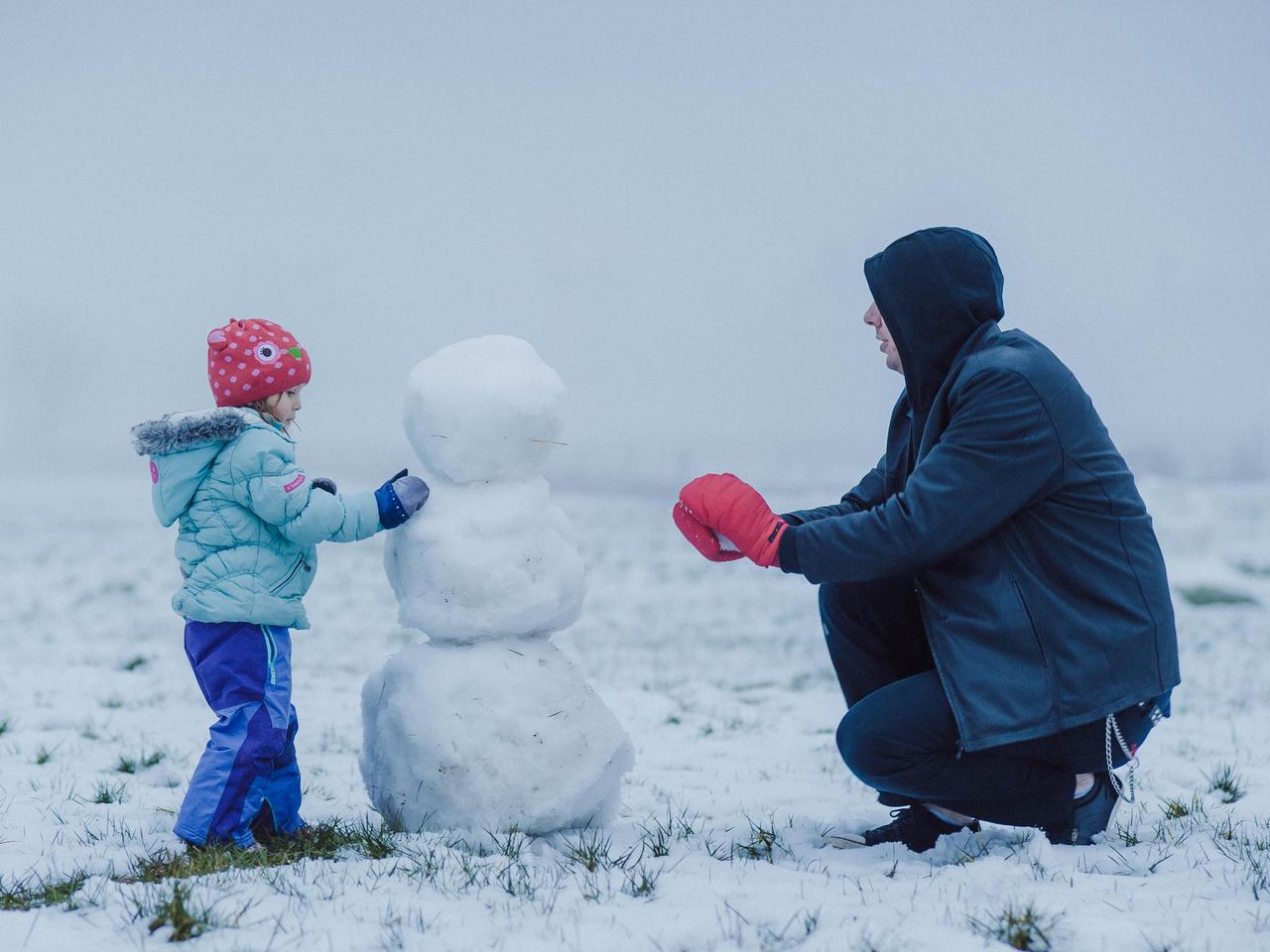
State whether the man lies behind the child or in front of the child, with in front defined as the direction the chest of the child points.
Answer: in front

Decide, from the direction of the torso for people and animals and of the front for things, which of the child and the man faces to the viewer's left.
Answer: the man

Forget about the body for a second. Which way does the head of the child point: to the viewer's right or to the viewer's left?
to the viewer's right

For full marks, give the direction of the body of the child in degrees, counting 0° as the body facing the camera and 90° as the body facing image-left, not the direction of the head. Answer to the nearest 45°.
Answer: approximately 270°

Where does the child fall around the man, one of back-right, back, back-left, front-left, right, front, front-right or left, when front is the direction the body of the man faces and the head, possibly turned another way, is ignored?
front

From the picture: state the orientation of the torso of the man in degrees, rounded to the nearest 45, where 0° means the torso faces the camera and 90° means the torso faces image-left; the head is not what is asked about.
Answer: approximately 90°

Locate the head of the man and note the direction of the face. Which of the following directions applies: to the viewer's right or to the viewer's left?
to the viewer's left

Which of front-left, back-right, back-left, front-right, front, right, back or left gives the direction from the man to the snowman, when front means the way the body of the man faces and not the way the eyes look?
front

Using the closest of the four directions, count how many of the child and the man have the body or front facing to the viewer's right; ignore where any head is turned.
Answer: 1
